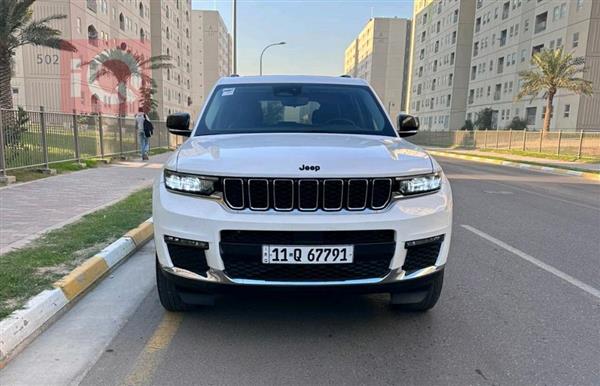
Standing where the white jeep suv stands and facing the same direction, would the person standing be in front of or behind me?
behind

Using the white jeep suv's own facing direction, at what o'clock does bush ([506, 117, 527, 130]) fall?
The bush is roughly at 7 o'clock from the white jeep suv.

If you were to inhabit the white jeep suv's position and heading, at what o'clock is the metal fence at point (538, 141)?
The metal fence is roughly at 7 o'clock from the white jeep suv.

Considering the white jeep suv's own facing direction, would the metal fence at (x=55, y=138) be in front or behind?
behind

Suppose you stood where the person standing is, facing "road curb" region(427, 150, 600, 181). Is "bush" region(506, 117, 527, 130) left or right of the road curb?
left

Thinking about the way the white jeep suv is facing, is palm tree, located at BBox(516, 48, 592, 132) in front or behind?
behind

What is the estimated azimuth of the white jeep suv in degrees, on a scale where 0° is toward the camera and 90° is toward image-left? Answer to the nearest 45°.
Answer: approximately 0°

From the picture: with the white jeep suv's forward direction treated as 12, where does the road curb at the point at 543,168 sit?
The road curb is roughly at 7 o'clock from the white jeep suv.

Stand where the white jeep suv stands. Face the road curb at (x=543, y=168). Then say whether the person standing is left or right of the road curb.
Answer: left

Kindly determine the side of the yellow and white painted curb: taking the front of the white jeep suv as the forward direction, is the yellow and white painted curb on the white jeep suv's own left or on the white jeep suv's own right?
on the white jeep suv's own right
